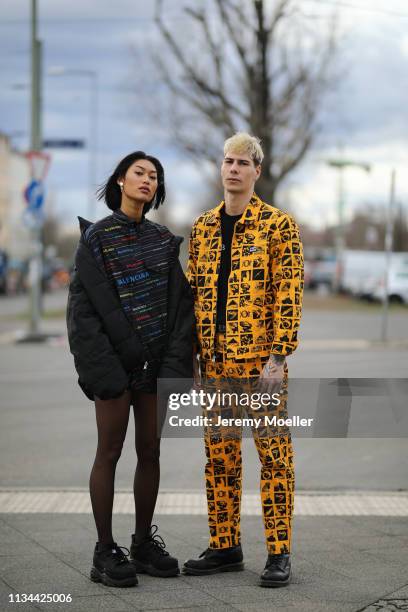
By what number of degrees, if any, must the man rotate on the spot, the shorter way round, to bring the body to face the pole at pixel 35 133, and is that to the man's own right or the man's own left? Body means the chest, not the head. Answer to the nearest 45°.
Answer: approximately 135° to the man's own right

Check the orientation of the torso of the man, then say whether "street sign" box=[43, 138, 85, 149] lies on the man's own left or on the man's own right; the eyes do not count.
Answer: on the man's own right

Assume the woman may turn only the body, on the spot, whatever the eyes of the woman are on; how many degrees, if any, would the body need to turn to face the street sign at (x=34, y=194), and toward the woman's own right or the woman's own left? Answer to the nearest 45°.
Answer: approximately 135° to the woman's own left

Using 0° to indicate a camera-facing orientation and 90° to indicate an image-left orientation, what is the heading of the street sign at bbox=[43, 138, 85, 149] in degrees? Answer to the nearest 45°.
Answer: approximately 0°

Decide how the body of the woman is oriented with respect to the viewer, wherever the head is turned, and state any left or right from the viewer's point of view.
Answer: facing the viewer and to the right of the viewer

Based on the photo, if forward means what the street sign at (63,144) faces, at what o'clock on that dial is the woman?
The woman is roughly at 12 o'clock from the street sign.

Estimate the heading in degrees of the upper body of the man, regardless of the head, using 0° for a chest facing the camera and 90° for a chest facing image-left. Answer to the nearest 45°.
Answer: approximately 45°

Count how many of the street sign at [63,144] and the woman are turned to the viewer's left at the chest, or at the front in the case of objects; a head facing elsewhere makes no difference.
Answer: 0

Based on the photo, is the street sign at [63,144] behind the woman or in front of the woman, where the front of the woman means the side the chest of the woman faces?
behind
